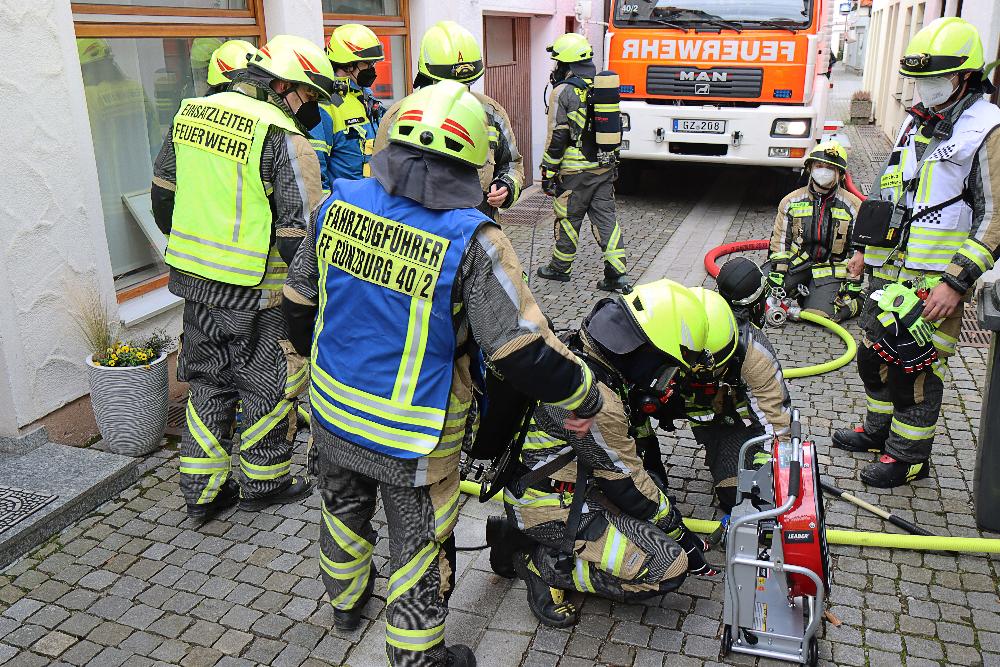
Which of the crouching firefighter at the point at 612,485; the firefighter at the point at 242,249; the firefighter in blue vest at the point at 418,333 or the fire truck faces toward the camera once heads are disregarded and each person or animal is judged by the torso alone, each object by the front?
the fire truck

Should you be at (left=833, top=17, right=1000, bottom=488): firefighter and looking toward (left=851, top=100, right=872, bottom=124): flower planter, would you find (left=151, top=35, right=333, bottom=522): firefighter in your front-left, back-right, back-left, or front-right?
back-left

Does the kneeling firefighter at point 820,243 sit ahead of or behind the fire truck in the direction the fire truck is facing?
ahead

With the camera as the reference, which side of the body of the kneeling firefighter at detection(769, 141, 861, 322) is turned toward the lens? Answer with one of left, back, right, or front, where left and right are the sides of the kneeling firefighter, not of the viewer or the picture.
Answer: front

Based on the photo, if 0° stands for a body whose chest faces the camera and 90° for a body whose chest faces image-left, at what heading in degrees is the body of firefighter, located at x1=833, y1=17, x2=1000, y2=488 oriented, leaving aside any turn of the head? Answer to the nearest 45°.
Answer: approximately 45°

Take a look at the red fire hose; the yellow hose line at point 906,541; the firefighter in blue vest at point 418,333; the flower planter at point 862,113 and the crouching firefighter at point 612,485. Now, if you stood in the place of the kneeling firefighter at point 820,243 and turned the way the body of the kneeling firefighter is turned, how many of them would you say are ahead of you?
3

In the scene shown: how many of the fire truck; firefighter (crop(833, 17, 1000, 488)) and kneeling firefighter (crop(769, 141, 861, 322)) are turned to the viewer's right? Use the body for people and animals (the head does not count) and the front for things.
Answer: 0

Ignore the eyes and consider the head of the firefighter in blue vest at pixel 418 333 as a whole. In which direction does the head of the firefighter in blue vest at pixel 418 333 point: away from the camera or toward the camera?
away from the camera

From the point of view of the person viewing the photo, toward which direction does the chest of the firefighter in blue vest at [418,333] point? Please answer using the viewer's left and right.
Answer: facing away from the viewer and to the right of the viewer

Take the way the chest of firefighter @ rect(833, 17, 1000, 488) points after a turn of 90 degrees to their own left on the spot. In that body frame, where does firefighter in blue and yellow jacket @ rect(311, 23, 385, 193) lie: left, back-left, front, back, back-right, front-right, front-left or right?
back-right

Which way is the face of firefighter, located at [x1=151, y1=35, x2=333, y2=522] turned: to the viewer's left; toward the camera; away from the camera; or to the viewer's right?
to the viewer's right

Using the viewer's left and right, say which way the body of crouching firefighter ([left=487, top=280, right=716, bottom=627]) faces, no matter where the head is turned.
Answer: facing to the right of the viewer

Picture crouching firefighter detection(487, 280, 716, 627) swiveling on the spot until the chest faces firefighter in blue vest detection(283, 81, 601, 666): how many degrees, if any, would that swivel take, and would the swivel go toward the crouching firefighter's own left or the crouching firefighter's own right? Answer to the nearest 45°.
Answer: approximately 135° to the crouching firefighter's own right

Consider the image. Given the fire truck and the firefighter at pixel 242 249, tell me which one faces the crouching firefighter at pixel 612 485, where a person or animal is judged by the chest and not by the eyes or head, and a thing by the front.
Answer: the fire truck

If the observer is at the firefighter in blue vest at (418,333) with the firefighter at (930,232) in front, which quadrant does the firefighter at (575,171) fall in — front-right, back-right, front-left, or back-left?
front-left

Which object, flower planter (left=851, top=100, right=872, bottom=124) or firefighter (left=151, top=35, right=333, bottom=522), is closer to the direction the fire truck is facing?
the firefighter

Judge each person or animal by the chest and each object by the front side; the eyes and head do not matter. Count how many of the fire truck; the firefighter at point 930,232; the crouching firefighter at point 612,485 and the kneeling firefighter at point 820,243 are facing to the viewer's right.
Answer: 1

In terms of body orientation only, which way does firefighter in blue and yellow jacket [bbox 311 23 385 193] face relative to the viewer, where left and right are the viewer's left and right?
facing the viewer and to the right of the viewer
